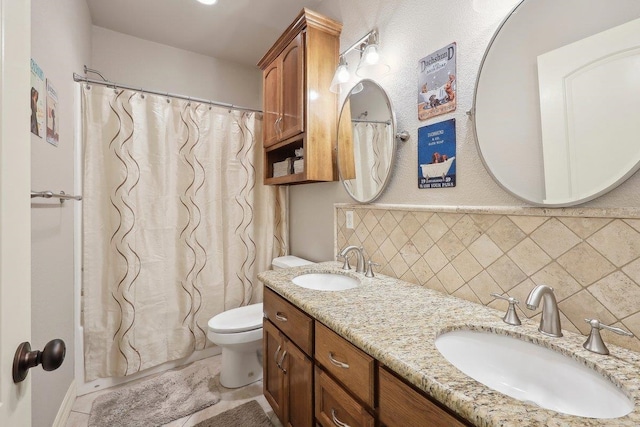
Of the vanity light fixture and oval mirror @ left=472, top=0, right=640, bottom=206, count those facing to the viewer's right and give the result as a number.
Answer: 0

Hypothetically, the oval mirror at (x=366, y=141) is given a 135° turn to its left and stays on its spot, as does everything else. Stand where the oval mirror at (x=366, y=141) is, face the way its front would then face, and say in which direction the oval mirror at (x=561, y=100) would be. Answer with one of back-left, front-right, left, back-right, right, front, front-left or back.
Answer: front-right

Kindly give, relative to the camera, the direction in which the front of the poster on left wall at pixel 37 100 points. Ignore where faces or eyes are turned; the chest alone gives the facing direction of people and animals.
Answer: facing to the right of the viewer

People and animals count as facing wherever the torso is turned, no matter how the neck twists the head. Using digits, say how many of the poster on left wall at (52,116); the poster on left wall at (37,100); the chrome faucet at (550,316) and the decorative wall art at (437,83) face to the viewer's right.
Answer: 2

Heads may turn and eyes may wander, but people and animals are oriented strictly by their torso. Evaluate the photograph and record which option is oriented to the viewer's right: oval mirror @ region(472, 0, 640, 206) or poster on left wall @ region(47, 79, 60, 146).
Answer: the poster on left wall

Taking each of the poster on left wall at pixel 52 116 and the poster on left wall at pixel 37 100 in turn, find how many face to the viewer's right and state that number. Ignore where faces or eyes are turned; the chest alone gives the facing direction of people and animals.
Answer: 2

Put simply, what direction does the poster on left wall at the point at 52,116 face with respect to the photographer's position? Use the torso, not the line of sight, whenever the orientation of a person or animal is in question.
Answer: facing to the right of the viewer

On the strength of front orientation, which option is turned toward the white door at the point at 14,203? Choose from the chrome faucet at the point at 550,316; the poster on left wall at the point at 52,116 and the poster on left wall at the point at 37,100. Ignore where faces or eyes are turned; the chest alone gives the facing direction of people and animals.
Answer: the chrome faucet

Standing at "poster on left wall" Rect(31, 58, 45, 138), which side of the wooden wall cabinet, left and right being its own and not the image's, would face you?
front

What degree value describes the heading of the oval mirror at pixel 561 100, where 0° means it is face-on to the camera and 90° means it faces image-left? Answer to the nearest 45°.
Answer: approximately 45°

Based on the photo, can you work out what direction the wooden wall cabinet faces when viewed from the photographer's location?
facing the viewer and to the left of the viewer
